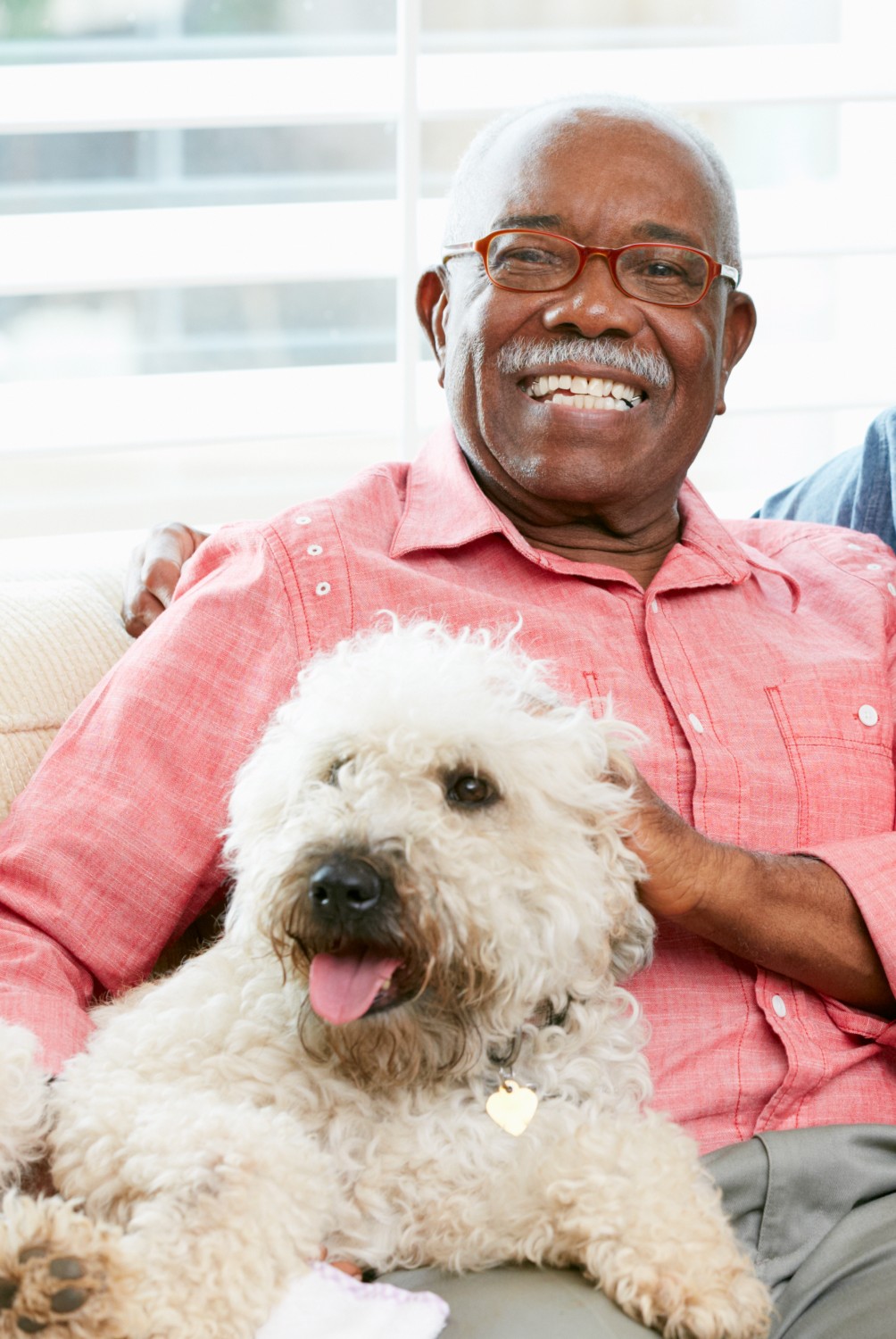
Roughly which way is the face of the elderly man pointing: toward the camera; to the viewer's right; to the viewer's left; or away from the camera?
toward the camera

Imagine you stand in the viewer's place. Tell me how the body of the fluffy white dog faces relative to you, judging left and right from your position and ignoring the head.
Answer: facing the viewer and to the right of the viewer

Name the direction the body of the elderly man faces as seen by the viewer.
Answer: toward the camera
